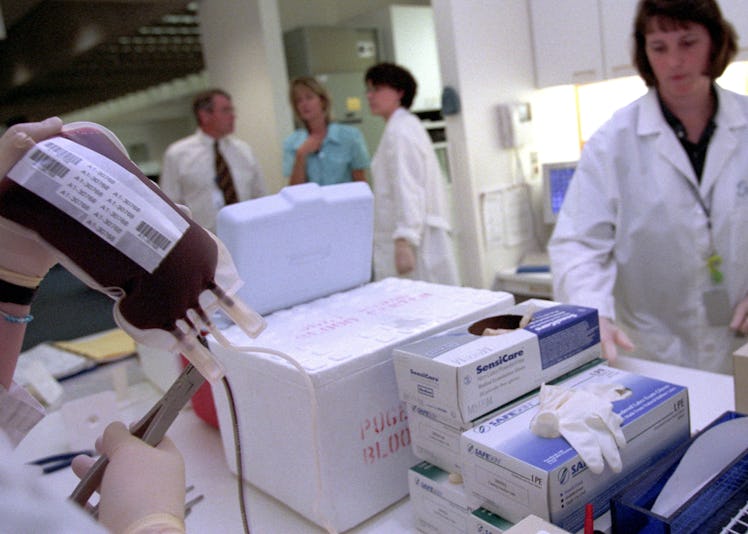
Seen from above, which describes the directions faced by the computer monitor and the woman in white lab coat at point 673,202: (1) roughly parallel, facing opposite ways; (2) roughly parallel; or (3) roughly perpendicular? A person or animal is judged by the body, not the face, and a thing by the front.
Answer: roughly parallel

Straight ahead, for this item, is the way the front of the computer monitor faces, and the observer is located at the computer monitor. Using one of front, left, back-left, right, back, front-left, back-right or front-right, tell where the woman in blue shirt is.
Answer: right

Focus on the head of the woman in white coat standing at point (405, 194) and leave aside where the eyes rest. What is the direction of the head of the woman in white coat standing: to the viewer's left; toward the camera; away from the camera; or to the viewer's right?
to the viewer's left

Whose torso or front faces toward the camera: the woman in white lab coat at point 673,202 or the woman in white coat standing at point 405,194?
the woman in white lab coat

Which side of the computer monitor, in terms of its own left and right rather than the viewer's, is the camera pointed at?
front

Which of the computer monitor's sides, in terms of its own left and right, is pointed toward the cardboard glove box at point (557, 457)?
front

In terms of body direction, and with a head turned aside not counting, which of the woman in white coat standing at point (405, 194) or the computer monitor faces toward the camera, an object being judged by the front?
the computer monitor

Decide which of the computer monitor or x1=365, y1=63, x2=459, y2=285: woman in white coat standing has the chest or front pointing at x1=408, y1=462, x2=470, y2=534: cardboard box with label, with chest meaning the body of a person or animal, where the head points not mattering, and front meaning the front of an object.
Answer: the computer monitor

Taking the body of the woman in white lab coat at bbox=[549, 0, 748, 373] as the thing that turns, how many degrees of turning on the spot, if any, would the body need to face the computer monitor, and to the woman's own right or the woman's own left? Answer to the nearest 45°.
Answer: approximately 180°

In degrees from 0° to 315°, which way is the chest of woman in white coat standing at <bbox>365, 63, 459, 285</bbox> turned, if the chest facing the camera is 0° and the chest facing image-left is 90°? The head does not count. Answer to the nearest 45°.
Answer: approximately 90°

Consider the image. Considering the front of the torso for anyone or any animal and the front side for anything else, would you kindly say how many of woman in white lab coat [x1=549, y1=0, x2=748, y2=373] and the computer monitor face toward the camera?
2

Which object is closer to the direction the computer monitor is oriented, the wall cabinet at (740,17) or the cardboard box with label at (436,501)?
the cardboard box with label

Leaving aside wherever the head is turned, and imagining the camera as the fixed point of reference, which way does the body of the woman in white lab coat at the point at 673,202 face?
toward the camera

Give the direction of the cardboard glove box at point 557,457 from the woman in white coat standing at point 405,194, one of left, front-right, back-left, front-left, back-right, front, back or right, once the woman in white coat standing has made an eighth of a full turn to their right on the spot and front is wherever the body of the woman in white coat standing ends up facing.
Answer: back-left

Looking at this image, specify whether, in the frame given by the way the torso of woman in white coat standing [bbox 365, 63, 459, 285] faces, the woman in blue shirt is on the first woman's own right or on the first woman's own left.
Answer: on the first woman's own right
